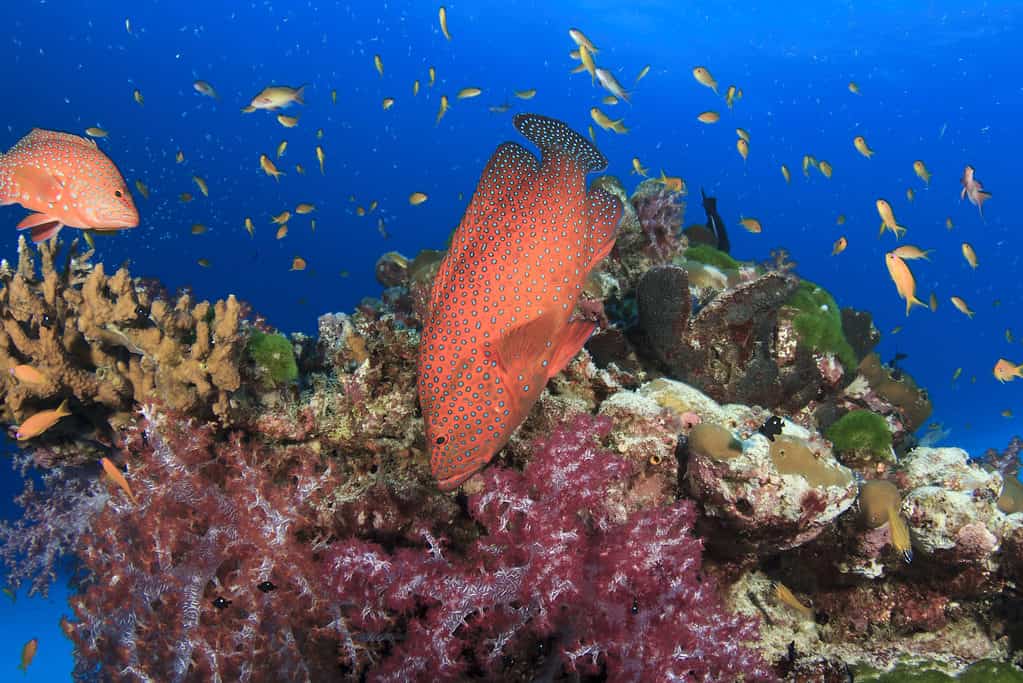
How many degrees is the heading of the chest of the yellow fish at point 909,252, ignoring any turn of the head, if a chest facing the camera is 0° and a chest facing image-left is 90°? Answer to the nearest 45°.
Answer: approximately 90°

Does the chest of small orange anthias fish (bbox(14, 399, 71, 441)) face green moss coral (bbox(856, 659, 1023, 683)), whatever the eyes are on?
no

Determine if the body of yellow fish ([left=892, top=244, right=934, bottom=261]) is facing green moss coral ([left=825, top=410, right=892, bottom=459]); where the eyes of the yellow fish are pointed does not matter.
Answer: no

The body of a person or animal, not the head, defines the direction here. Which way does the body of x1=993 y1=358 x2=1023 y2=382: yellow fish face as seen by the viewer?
to the viewer's left

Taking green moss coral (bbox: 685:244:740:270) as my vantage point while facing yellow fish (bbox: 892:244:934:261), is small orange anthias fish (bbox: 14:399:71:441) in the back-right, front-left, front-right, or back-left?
back-right

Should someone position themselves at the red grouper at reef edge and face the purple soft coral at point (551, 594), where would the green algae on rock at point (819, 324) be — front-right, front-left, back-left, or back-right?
front-left

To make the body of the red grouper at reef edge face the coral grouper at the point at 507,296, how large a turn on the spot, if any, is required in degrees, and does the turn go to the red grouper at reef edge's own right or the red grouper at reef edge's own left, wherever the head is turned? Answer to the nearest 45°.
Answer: approximately 45° to the red grouper at reef edge's own right

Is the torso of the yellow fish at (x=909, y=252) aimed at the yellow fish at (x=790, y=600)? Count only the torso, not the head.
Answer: no

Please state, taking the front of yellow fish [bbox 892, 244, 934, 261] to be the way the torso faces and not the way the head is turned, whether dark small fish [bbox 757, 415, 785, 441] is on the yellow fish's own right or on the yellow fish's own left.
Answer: on the yellow fish's own left
